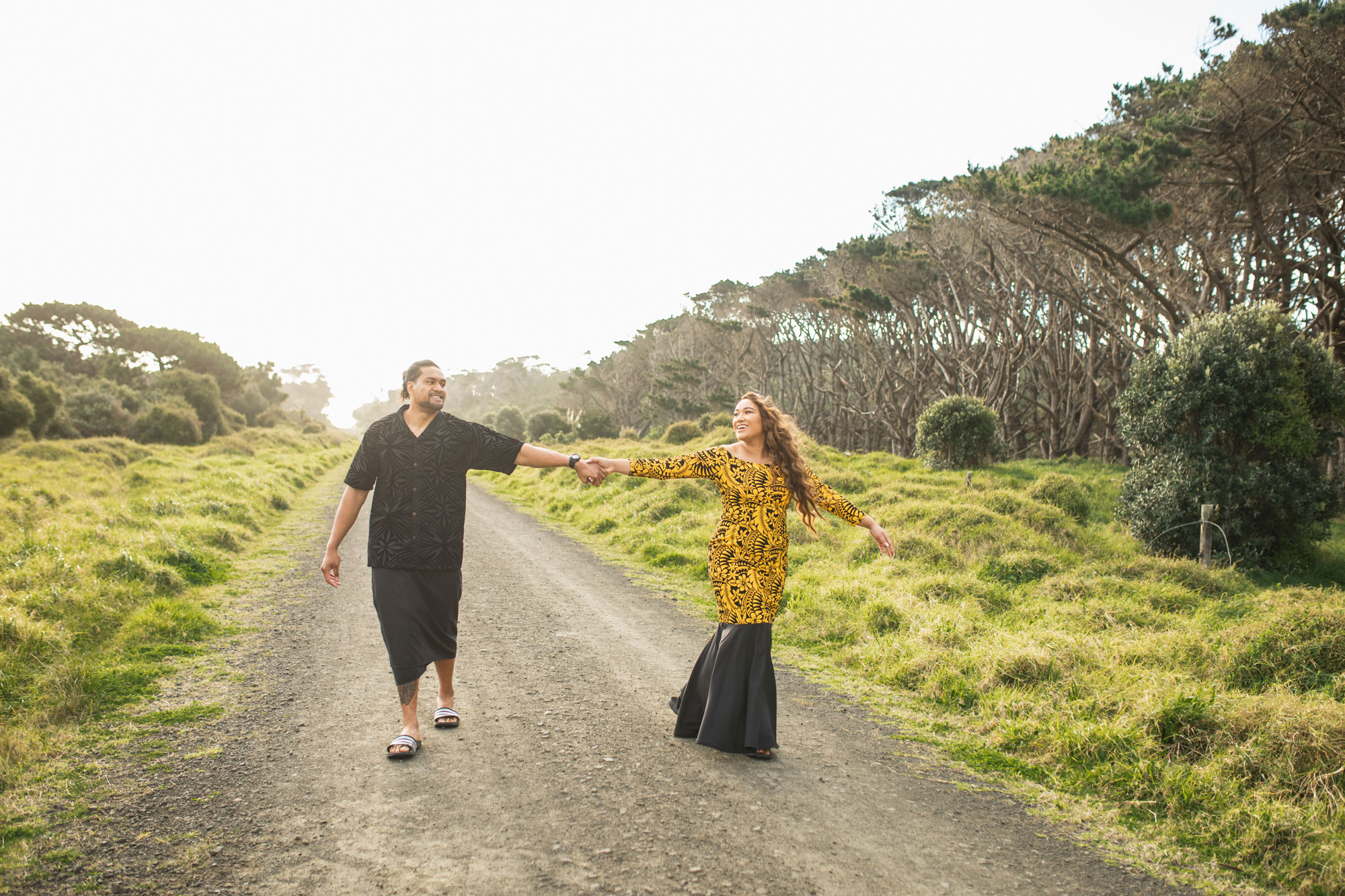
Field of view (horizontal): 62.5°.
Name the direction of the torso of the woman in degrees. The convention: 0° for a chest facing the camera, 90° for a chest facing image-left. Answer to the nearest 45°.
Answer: approximately 0°

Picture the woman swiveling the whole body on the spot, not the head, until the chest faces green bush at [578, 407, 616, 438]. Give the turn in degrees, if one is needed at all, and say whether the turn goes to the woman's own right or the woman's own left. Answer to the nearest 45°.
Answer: approximately 180°

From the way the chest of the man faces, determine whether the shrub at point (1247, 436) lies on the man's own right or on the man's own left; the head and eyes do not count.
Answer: on the man's own left

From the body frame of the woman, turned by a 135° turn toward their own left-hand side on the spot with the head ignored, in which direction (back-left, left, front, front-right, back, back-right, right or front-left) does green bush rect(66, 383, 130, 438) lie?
left

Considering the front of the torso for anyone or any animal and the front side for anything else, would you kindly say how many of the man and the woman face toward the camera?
2

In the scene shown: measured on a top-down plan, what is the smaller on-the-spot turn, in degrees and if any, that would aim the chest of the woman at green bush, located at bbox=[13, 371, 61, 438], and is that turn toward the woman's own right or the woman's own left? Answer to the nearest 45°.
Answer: approximately 135° to the woman's own right

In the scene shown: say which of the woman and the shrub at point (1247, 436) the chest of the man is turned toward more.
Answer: the woman

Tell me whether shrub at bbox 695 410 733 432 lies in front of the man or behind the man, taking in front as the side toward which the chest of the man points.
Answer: behind

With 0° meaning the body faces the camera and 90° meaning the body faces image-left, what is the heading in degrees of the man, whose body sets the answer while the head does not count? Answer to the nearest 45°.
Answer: approximately 0°

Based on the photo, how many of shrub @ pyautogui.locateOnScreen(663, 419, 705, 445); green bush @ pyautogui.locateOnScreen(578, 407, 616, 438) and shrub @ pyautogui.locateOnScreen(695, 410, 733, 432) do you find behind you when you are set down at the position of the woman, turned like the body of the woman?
3

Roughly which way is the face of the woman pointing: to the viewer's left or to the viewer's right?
to the viewer's left

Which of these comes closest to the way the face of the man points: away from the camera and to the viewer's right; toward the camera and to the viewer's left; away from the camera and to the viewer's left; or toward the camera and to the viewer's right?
toward the camera and to the viewer's right
